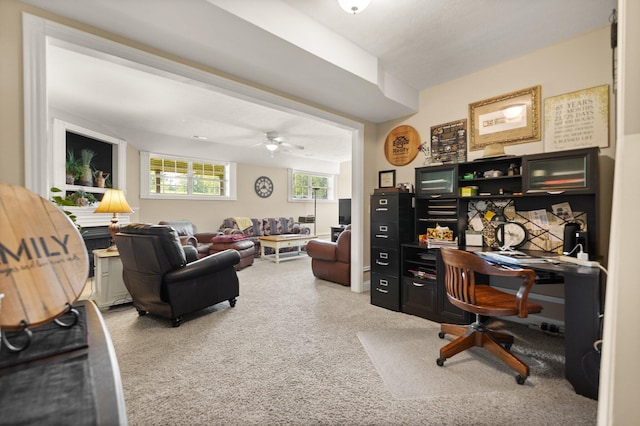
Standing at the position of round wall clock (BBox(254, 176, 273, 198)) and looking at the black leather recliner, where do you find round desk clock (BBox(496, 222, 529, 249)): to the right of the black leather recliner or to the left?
left

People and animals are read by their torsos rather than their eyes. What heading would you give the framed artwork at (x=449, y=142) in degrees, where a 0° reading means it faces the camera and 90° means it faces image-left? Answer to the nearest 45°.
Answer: approximately 45°

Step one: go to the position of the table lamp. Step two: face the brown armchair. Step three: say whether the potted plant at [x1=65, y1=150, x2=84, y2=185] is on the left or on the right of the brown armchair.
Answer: left

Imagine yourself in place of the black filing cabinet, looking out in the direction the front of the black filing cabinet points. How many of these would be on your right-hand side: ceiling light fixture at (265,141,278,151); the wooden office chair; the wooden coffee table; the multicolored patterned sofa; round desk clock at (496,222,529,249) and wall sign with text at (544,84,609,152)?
3

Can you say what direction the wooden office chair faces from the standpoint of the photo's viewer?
facing away from the viewer and to the right of the viewer

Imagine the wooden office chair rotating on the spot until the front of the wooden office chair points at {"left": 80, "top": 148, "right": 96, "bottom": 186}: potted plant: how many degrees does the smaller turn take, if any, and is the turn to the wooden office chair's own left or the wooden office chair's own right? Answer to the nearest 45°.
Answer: approximately 135° to the wooden office chair's own left
